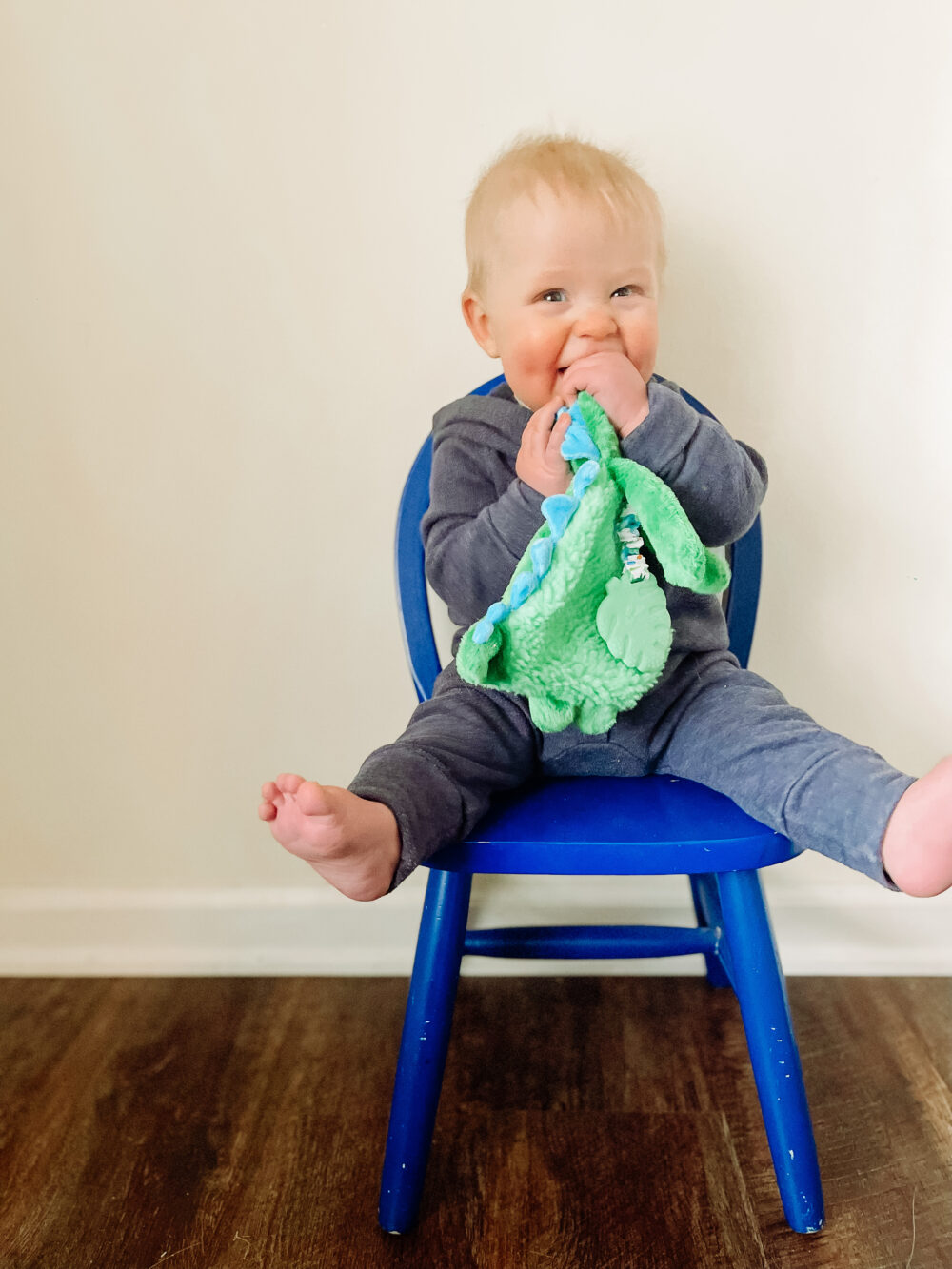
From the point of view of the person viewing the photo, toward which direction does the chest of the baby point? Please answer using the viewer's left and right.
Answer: facing the viewer
